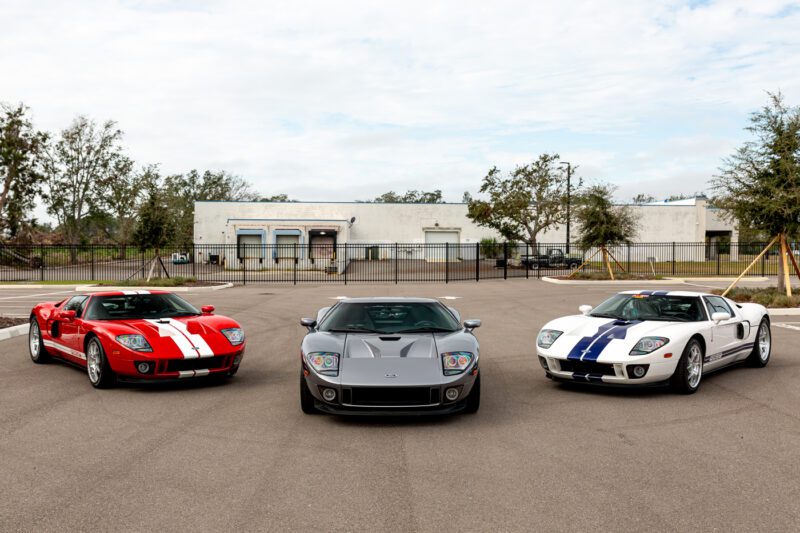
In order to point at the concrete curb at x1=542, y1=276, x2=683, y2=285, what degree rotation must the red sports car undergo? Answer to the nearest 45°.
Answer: approximately 90° to its left

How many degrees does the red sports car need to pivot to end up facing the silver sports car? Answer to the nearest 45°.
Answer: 0° — it already faces it

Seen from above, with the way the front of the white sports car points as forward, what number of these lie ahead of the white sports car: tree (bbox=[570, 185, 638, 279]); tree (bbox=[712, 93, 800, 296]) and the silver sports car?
1

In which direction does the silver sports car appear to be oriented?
toward the camera

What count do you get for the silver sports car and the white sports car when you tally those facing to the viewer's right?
0

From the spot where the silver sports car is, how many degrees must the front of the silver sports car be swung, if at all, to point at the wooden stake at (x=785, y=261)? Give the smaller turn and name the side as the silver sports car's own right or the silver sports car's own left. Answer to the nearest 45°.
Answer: approximately 135° to the silver sports car's own left

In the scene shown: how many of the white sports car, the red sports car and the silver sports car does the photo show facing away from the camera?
0

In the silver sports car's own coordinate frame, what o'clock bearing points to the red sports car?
The red sports car is roughly at 4 o'clock from the silver sports car.

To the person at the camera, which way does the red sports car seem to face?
facing the viewer and to the right of the viewer

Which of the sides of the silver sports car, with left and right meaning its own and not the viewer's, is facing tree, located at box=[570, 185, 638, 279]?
back

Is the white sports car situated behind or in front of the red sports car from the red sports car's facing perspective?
in front

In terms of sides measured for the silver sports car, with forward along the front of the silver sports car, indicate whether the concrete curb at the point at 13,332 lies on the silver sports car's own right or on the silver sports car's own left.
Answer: on the silver sports car's own right

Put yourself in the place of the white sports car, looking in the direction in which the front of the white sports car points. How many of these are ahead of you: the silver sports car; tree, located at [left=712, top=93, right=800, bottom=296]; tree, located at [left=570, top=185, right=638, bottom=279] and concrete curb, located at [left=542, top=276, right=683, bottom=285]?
1
